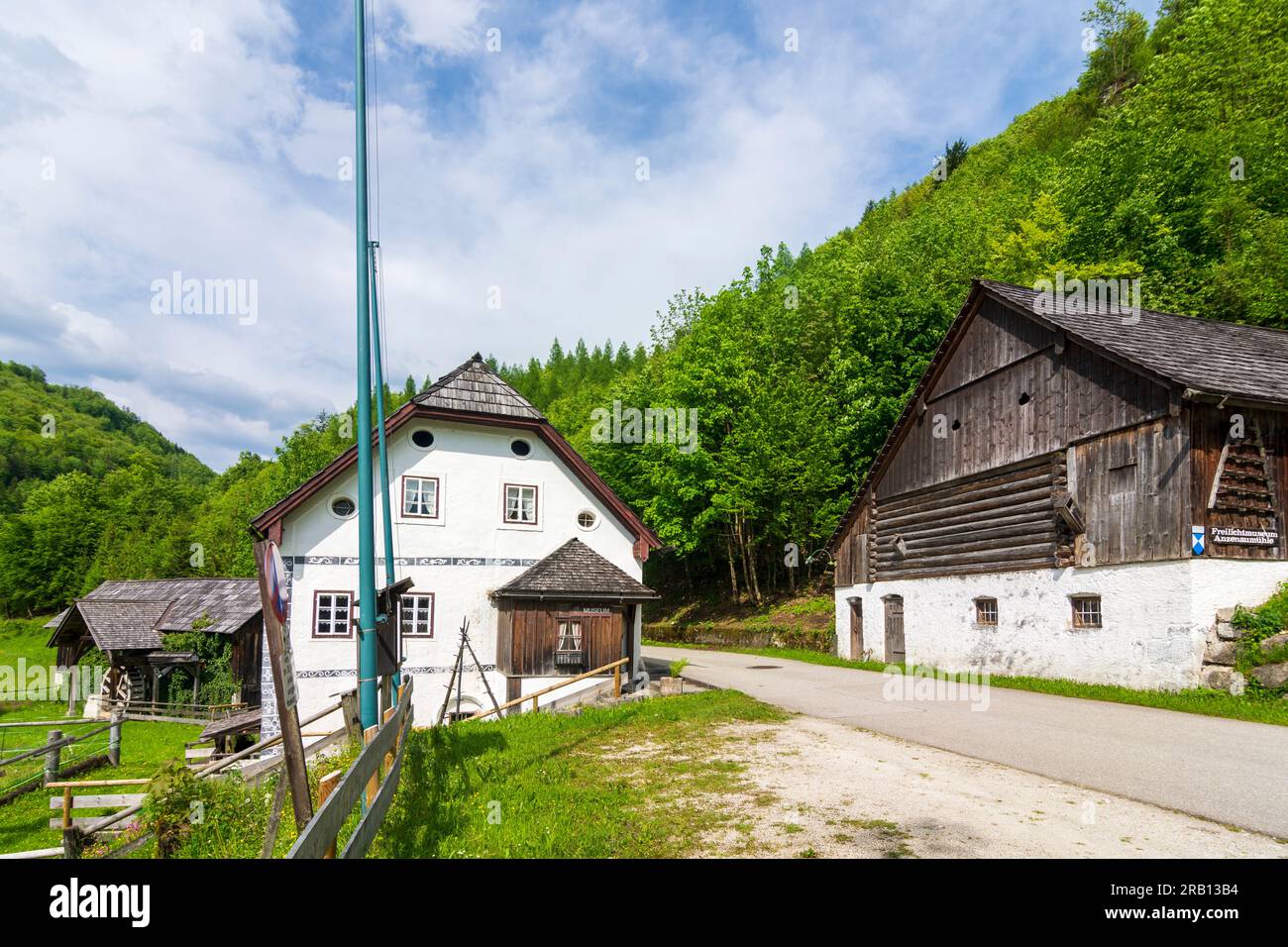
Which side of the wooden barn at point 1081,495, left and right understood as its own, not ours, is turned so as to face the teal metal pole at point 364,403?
front

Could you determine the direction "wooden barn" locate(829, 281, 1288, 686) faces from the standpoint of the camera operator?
facing the viewer and to the left of the viewer

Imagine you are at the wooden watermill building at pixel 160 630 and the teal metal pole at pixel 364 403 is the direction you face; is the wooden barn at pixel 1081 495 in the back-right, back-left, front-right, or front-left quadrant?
front-left

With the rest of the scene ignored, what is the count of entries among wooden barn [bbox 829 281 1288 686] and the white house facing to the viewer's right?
0

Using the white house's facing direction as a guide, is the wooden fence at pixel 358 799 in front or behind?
in front

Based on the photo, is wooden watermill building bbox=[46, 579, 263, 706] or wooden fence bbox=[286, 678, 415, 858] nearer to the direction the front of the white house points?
the wooden fence

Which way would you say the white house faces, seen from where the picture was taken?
facing the viewer

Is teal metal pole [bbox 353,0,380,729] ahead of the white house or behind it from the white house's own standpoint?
ahead

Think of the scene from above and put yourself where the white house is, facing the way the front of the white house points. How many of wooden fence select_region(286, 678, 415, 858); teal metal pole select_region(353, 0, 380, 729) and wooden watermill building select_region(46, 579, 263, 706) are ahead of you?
2

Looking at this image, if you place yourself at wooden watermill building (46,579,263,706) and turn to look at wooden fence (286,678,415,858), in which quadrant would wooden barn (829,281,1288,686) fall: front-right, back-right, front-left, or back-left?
front-left
